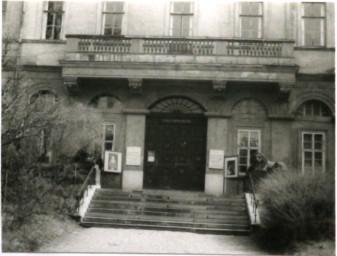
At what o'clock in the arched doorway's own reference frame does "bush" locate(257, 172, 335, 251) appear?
The bush is roughly at 11 o'clock from the arched doorway.

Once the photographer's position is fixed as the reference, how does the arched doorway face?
facing the viewer
